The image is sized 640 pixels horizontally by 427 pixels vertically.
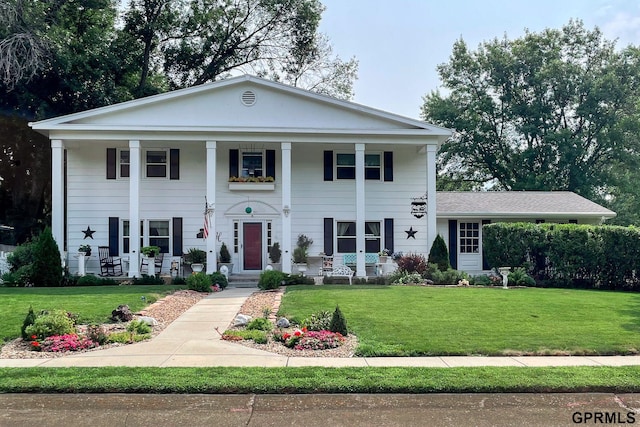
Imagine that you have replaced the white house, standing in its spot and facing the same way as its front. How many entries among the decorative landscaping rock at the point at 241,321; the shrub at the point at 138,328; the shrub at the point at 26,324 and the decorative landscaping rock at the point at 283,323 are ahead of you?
4

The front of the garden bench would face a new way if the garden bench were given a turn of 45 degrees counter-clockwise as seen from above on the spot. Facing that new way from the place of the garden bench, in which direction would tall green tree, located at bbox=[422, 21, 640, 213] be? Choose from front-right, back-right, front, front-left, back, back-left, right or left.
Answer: left

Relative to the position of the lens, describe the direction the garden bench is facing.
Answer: facing the viewer

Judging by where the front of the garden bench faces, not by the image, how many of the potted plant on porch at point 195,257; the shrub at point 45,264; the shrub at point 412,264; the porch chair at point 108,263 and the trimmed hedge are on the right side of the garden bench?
3

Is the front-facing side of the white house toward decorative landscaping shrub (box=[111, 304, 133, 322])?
yes

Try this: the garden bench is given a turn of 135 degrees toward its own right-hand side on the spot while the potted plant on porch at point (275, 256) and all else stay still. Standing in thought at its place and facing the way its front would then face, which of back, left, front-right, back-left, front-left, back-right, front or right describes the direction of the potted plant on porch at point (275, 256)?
front

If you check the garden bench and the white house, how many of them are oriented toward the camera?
2

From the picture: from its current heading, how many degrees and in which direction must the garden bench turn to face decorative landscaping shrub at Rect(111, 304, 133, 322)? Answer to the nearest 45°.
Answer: approximately 45° to its right

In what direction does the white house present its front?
toward the camera

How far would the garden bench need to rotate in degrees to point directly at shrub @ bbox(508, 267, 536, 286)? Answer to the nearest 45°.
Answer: approximately 90° to its left

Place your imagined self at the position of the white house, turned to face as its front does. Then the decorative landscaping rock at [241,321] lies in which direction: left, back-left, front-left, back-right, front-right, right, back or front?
front

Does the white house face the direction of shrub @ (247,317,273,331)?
yes
